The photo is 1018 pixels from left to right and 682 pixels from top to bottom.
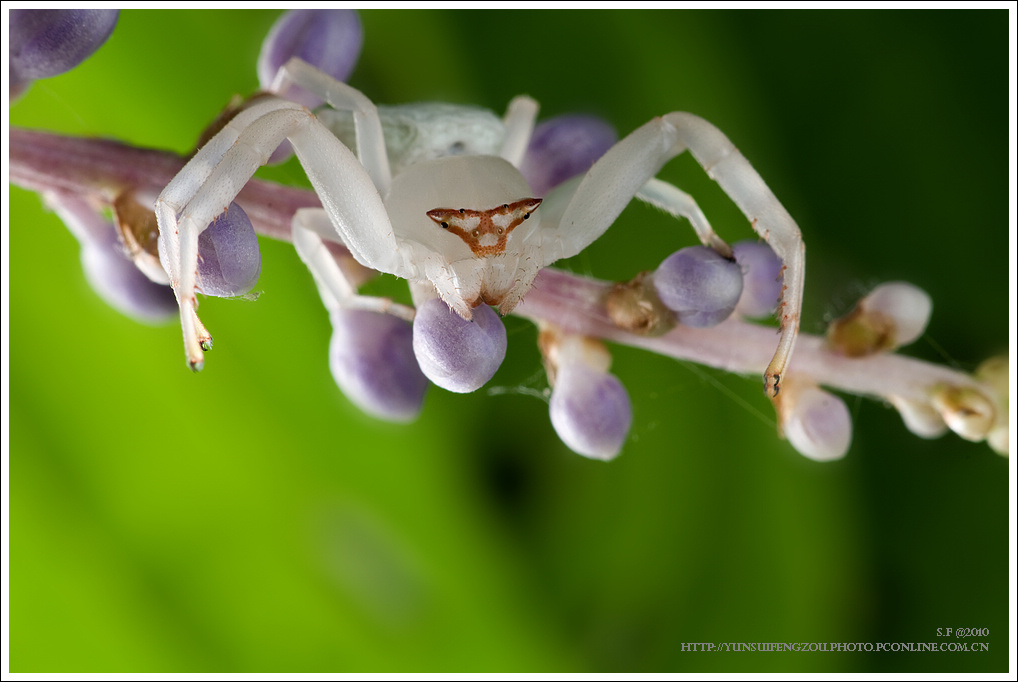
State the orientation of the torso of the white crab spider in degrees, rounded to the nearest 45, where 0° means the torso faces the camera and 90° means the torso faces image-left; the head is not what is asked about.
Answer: approximately 0°
